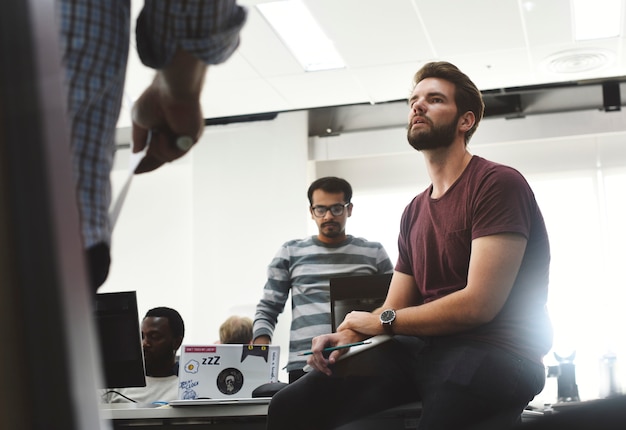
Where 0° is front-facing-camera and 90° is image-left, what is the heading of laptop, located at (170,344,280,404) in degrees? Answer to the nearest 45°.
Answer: approximately 180°

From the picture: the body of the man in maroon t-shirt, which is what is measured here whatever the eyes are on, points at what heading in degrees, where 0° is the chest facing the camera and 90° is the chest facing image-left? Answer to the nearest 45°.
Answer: approximately 45°

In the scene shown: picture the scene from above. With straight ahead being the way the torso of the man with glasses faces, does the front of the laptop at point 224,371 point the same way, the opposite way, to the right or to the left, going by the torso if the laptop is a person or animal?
the opposite way

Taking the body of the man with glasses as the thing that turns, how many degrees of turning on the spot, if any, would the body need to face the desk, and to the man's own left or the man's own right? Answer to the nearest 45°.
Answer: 0° — they already face it

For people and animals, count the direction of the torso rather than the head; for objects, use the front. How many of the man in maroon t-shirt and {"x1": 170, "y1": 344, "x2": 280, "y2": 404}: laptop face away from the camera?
1

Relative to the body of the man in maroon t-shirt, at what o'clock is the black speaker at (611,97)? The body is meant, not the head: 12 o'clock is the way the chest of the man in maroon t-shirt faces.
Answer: The black speaker is roughly at 5 o'clock from the man in maroon t-shirt.

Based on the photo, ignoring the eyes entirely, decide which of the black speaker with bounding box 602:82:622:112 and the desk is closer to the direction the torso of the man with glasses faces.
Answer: the desk

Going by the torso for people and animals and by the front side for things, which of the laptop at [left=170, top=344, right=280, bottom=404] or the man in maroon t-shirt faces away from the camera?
the laptop

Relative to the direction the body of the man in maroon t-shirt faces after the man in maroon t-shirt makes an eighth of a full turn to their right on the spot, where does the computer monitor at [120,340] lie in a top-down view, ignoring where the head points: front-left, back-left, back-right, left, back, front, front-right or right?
front-right
